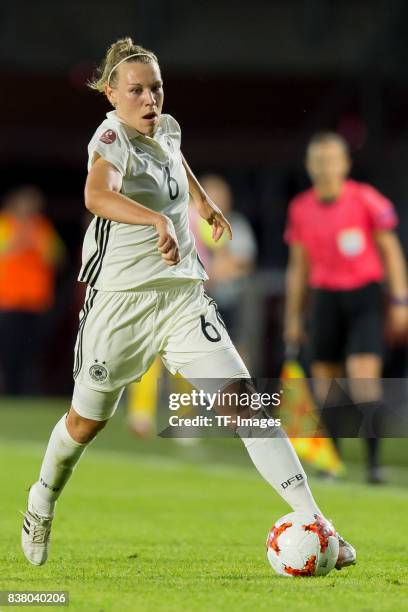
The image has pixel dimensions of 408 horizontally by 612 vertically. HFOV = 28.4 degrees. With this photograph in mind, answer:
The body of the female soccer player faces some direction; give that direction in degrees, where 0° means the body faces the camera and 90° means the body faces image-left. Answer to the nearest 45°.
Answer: approximately 315°

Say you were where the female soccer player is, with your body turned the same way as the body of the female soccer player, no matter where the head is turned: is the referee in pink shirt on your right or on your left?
on your left
